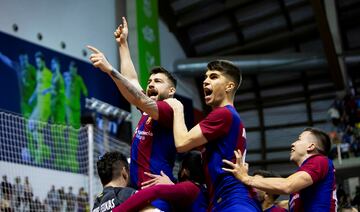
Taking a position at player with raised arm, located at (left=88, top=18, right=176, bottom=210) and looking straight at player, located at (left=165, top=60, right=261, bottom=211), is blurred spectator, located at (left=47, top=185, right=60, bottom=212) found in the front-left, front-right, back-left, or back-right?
back-left

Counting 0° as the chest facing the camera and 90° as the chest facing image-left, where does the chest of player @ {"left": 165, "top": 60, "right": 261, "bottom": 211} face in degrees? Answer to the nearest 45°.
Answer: approximately 90°

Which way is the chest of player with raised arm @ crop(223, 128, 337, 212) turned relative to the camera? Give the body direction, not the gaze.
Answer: to the viewer's left

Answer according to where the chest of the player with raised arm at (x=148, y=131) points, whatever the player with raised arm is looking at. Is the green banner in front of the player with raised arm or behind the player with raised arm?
behind

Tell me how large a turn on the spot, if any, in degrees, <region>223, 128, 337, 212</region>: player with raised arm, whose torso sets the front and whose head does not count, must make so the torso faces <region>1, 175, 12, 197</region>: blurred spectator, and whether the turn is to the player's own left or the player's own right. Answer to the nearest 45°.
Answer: approximately 45° to the player's own right

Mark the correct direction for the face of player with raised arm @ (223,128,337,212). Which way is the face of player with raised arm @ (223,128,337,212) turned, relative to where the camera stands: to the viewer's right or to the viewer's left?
to the viewer's left

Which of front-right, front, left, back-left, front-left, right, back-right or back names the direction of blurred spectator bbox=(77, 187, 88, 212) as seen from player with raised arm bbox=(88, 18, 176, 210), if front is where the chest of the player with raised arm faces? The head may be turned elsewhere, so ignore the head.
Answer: back-right

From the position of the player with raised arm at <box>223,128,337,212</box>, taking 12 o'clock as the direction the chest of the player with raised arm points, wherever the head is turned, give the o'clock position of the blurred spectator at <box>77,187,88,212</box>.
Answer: The blurred spectator is roughly at 2 o'clock from the player with raised arm.
